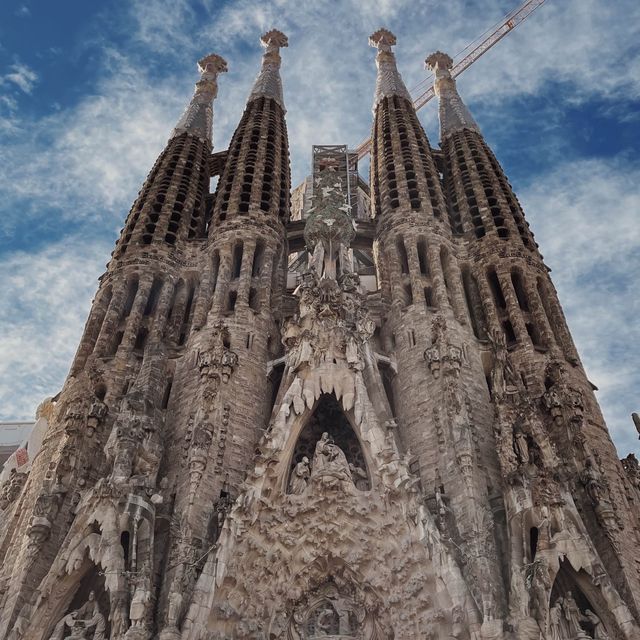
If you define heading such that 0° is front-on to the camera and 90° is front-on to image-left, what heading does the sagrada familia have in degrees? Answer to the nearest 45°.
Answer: approximately 0°
